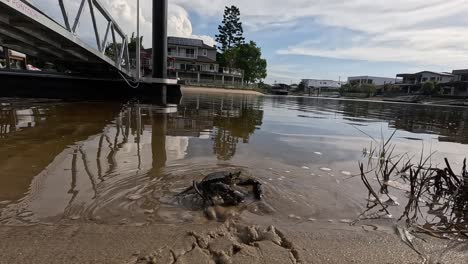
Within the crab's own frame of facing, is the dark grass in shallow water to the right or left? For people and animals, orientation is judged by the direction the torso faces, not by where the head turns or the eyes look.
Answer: on its left

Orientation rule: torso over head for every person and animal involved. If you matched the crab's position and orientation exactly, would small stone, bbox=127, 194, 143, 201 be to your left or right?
on your right

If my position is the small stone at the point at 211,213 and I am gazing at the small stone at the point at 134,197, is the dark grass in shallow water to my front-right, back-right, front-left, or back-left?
back-right

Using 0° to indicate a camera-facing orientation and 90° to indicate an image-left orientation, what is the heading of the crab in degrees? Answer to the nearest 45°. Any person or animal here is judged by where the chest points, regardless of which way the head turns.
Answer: approximately 315°

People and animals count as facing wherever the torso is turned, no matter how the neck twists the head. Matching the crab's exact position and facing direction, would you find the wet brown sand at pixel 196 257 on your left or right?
on your right

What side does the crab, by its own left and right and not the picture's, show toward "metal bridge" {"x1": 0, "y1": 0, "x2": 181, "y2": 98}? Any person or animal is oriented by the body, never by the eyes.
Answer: back
